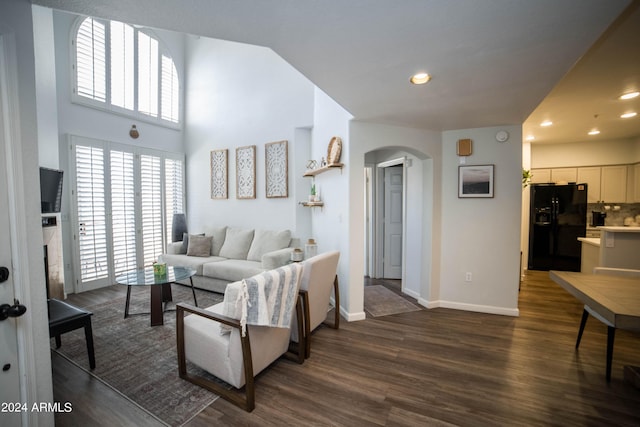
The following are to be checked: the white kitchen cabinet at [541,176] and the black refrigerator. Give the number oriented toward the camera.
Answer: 2

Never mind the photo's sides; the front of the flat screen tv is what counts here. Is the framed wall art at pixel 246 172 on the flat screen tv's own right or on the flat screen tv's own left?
on the flat screen tv's own left

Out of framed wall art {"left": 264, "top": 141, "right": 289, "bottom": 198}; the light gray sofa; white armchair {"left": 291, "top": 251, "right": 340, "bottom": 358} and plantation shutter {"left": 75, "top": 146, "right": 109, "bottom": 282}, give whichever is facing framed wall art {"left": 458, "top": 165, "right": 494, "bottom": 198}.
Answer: the plantation shutter

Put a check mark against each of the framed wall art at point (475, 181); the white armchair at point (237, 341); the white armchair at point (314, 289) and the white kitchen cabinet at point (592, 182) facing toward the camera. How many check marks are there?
2

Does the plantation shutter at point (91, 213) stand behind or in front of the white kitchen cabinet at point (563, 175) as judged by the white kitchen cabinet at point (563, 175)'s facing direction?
in front

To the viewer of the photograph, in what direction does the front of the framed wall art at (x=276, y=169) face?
facing the viewer and to the left of the viewer

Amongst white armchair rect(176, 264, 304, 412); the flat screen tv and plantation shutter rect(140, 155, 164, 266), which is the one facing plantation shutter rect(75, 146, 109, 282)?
the white armchair

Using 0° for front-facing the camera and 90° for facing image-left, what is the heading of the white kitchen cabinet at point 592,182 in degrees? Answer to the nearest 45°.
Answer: approximately 0°

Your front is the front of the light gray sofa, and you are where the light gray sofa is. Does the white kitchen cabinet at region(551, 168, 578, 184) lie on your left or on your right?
on your left

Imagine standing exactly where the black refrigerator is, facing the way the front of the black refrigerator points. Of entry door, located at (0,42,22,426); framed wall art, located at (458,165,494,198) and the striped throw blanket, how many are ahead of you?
3

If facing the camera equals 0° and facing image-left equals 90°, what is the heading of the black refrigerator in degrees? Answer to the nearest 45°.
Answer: approximately 0°

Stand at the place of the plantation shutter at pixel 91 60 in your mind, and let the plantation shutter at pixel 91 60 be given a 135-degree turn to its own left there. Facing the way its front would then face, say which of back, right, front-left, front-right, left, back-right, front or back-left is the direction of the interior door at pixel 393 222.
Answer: back-right

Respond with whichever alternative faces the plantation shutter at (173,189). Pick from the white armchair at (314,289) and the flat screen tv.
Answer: the white armchair

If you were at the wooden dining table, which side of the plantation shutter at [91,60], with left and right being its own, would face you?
front

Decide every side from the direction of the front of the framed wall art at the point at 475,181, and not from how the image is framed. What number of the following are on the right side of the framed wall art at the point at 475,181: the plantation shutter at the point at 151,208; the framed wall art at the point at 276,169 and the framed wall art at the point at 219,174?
3
